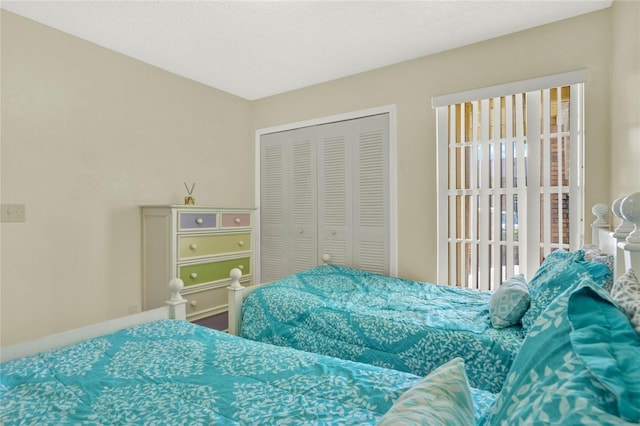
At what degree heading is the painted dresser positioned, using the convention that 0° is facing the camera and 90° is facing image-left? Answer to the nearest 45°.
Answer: approximately 315°

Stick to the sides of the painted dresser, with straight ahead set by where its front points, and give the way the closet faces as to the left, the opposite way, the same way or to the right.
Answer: to the right

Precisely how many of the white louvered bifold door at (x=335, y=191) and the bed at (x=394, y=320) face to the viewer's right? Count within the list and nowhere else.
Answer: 0

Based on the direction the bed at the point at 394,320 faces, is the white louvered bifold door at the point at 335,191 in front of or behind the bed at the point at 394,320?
in front

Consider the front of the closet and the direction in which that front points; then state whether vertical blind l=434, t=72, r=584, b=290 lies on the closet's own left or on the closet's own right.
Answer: on the closet's own left

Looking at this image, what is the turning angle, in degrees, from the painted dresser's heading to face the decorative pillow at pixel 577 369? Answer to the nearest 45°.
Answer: approximately 45° to its right

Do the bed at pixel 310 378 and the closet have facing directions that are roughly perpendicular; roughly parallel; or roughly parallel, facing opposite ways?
roughly perpendicular

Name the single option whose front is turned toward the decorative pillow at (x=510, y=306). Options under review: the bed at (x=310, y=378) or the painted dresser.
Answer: the painted dresser

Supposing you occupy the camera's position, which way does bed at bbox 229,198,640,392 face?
facing away from the viewer and to the left of the viewer

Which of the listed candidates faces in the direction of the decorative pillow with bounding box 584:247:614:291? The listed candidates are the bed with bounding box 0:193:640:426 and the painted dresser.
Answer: the painted dresser

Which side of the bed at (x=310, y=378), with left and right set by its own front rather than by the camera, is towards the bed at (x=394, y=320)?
right

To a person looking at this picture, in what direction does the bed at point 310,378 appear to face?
facing away from the viewer and to the left of the viewer
